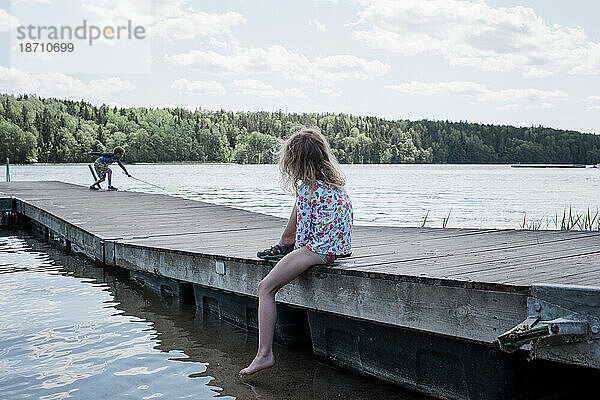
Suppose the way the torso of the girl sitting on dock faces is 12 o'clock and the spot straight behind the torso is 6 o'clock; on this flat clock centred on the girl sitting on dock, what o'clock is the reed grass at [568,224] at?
The reed grass is roughly at 4 o'clock from the girl sitting on dock.

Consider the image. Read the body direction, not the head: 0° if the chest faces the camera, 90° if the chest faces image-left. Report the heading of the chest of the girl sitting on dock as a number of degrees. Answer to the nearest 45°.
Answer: approximately 90°
